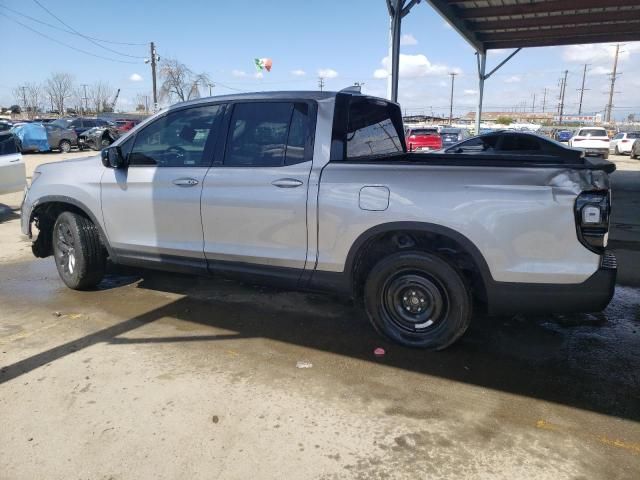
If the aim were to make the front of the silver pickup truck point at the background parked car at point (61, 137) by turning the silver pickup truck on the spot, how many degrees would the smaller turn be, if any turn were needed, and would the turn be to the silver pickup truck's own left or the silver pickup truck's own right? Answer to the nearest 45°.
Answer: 0° — it already faces it

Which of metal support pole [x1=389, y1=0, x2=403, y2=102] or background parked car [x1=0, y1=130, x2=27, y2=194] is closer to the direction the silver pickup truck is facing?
the background parked car

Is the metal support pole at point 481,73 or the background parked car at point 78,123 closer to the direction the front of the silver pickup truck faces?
the background parked car

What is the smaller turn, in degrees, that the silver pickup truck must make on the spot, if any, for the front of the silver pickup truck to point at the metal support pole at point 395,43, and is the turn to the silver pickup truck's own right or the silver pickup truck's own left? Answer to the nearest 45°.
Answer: approximately 45° to the silver pickup truck's own right

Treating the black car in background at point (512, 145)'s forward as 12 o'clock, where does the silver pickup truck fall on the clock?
The silver pickup truck is roughly at 9 o'clock from the black car in background.

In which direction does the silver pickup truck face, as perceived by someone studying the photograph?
facing away from the viewer and to the left of the viewer

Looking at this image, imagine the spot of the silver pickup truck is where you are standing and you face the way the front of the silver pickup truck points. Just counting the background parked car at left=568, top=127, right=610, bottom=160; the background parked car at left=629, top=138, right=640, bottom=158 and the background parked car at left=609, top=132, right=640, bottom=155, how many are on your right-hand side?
3

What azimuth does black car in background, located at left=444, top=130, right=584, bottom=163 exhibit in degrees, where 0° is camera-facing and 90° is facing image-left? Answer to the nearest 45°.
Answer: approximately 90°
